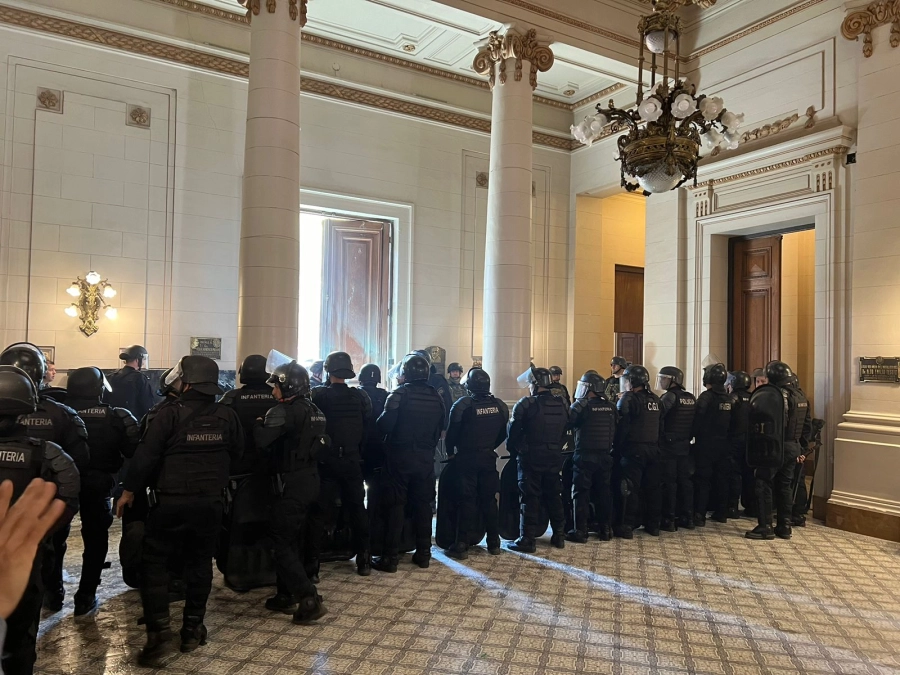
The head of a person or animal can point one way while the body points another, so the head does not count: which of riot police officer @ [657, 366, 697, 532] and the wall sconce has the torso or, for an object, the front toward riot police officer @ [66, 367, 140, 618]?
the wall sconce

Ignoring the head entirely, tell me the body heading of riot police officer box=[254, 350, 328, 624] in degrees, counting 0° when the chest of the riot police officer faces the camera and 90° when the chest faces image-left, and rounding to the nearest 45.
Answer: approximately 135°

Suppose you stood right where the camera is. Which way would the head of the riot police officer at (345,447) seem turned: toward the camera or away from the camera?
away from the camera

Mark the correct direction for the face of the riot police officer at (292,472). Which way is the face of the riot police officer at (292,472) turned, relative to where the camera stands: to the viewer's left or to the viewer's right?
to the viewer's left

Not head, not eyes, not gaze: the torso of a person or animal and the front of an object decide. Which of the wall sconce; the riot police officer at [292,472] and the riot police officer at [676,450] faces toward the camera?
the wall sconce

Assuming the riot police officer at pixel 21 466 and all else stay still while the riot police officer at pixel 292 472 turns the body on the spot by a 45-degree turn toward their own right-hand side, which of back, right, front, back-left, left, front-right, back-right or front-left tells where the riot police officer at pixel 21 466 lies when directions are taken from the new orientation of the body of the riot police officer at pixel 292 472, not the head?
back-left

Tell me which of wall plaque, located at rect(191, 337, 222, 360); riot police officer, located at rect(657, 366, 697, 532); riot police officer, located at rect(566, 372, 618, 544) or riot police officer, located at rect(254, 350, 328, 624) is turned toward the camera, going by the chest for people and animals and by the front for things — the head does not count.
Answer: the wall plaque

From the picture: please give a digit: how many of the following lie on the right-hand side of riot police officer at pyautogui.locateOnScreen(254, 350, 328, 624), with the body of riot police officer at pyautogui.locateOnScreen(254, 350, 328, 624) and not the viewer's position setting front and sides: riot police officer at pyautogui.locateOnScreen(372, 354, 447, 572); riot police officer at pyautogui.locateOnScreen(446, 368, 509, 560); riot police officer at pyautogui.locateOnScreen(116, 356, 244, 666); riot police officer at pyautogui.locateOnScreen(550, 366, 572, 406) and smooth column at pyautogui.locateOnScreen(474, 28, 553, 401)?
4

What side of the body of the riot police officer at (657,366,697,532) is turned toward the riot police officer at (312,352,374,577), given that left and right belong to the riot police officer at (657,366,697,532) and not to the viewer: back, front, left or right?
left

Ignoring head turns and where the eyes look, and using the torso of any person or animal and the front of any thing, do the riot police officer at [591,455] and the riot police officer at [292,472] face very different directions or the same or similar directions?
same or similar directions

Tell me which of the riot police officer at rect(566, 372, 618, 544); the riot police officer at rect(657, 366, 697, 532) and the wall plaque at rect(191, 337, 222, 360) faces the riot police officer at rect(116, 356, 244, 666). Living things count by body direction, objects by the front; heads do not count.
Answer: the wall plaque

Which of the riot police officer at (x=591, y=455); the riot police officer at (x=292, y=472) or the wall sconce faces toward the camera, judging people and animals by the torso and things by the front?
the wall sconce

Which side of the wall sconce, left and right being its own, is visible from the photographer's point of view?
front

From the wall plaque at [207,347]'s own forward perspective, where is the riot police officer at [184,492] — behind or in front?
in front

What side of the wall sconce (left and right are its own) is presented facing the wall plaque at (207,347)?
left

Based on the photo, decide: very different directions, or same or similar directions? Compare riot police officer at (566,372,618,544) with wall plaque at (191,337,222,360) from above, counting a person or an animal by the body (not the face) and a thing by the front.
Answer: very different directions

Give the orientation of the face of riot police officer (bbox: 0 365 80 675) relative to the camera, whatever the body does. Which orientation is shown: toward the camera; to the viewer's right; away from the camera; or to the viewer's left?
away from the camera

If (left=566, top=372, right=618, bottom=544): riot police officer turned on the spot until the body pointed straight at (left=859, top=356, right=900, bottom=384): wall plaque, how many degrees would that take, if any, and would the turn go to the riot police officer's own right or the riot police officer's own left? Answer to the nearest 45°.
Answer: approximately 90° to the riot police officer's own right

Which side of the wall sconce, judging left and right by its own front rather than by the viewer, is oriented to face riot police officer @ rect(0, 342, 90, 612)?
front
